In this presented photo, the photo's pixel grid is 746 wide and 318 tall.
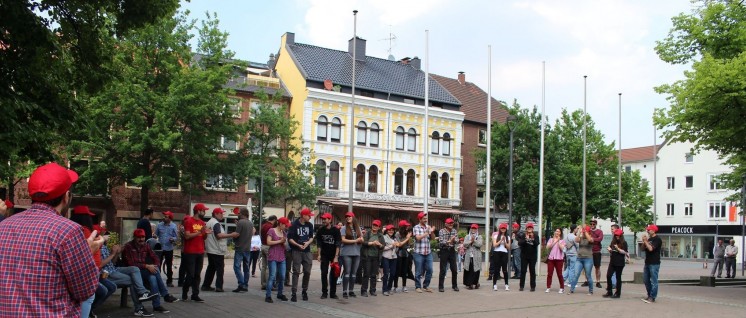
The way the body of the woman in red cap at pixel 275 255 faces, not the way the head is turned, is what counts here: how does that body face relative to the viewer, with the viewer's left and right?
facing the viewer and to the right of the viewer

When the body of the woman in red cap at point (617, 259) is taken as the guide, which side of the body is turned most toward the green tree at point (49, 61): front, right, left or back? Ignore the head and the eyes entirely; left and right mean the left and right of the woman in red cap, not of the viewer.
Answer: front

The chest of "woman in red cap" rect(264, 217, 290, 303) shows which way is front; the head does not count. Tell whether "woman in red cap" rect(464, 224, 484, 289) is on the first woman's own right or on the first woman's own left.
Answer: on the first woman's own left

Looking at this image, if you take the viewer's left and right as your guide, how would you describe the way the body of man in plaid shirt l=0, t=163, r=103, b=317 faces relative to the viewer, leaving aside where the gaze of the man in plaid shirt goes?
facing away from the viewer and to the right of the viewer

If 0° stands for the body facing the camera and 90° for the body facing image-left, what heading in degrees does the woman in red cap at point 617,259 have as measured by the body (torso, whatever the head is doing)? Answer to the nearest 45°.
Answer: approximately 45°

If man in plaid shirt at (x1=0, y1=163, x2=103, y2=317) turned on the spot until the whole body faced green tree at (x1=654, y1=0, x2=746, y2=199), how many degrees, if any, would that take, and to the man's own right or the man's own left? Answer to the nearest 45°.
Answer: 0° — they already face it

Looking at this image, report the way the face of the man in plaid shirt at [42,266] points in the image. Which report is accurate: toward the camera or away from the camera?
away from the camera

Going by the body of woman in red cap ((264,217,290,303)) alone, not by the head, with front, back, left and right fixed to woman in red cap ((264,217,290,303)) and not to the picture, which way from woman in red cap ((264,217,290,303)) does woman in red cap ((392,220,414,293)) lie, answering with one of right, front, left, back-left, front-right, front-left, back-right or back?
left

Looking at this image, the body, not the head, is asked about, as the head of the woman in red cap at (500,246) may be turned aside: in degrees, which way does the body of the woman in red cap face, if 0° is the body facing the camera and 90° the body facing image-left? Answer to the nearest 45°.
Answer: approximately 0°

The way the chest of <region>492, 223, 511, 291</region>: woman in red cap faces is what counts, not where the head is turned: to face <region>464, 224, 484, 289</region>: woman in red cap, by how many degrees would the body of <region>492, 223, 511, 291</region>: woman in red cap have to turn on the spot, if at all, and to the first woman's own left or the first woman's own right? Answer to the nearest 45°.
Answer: approximately 45° to the first woman's own right

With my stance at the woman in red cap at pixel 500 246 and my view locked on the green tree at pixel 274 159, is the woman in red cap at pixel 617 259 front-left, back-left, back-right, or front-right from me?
back-right

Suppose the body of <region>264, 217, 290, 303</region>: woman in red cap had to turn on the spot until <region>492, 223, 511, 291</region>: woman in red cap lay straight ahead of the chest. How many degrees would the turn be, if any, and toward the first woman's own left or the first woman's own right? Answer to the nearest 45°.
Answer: approximately 90° to the first woman's own left

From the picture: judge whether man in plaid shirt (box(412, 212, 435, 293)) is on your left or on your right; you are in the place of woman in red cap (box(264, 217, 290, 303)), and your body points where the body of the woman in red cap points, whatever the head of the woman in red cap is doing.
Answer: on your left

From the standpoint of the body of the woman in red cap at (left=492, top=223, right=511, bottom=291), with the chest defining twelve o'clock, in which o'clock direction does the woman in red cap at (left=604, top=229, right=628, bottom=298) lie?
the woman in red cap at (left=604, top=229, right=628, bottom=298) is roughly at 10 o'clock from the woman in red cap at (left=492, top=223, right=511, bottom=291).

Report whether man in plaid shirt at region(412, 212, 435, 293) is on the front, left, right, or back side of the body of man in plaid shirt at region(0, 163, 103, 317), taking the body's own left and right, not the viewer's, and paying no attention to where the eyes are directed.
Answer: front
